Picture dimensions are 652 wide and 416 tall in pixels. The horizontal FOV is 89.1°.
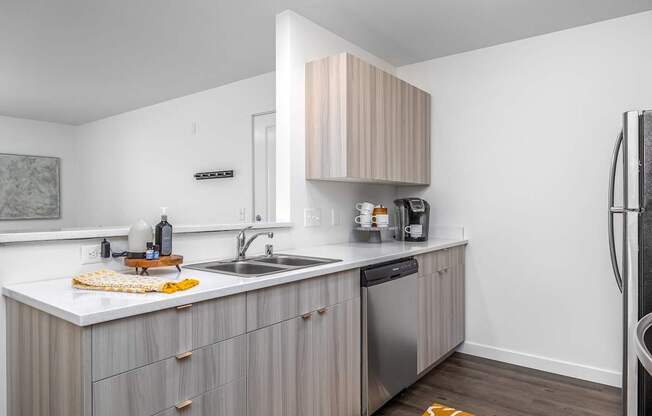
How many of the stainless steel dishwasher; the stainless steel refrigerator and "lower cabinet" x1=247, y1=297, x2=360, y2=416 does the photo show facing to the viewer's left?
1

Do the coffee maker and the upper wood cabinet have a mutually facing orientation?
no

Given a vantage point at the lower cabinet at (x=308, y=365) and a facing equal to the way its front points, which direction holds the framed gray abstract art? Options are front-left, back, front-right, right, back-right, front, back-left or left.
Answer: back

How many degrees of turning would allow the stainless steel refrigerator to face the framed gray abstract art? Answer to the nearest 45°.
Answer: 0° — it already faces it

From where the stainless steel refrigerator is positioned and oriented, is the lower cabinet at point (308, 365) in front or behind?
in front

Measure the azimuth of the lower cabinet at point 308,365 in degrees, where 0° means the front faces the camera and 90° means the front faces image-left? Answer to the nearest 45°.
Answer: approximately 315°

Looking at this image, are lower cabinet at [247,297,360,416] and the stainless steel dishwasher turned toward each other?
no

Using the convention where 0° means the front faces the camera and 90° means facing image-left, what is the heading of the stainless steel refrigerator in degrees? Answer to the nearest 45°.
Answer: approximately 90°

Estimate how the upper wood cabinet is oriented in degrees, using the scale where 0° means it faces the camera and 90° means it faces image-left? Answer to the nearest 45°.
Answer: approximately 315°

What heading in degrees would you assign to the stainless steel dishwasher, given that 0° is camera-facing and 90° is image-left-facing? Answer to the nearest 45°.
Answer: approximately 315°

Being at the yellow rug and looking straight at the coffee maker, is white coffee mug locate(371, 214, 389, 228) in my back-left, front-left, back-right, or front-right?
front-left

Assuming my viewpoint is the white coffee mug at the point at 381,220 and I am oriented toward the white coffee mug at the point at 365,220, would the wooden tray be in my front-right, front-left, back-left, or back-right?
front-left

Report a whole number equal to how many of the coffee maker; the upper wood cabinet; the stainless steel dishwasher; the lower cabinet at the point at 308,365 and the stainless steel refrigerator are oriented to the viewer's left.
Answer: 1

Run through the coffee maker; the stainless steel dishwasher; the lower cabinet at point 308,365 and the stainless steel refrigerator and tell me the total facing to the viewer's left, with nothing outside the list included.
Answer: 1

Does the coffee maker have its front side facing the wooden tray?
no

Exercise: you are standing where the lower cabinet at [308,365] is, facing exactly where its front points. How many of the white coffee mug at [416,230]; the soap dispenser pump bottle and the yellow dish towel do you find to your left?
1

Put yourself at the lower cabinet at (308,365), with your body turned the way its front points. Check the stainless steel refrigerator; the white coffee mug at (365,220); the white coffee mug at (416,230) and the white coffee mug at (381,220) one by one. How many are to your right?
0

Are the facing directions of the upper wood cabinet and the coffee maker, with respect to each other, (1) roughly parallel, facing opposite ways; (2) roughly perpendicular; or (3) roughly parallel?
roughly parallel
